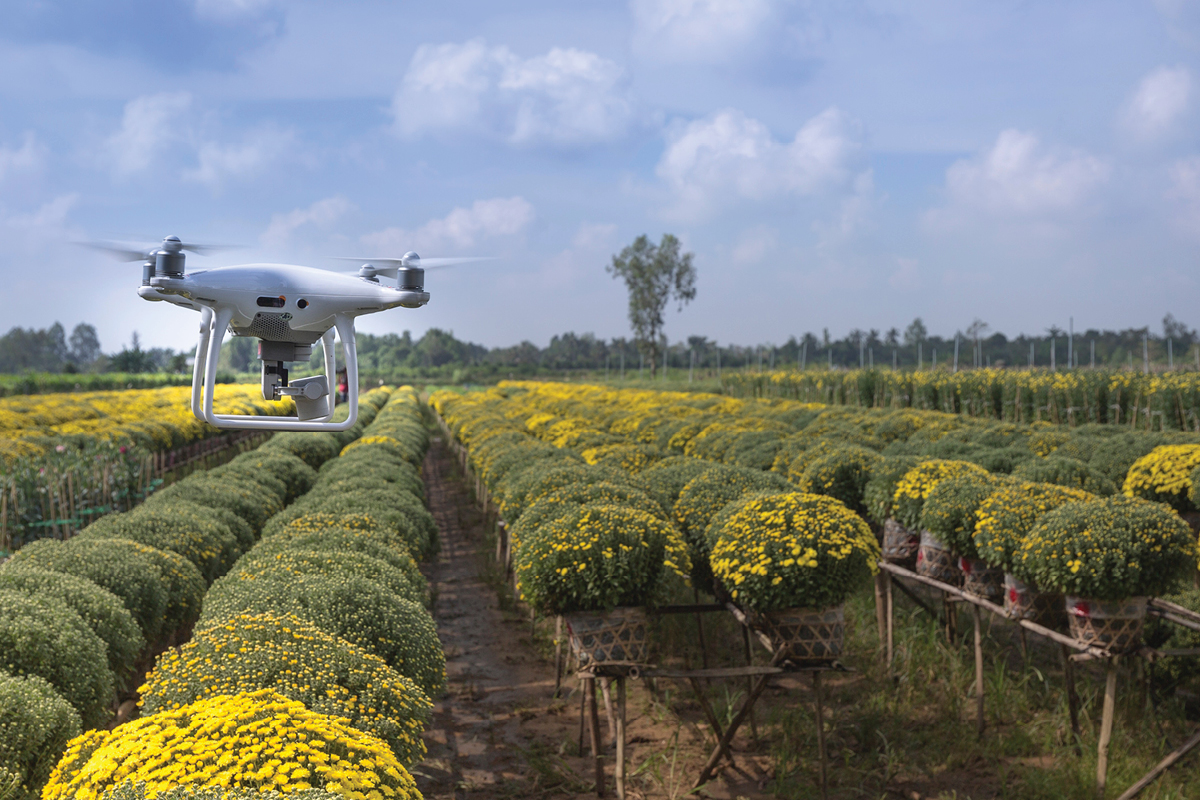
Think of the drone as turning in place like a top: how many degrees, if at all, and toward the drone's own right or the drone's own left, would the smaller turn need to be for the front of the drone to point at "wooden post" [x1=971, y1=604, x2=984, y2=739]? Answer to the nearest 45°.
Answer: approximately 45° to the drone's own left

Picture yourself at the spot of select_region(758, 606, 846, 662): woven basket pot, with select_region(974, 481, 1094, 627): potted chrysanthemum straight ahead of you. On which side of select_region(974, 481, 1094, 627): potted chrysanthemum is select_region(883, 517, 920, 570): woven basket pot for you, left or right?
left

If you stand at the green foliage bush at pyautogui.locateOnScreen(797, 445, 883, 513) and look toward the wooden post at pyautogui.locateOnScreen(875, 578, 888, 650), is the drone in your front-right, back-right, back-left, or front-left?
front-right

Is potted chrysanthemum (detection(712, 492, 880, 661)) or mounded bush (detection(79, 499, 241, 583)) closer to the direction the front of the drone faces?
the potted chrysanthemum

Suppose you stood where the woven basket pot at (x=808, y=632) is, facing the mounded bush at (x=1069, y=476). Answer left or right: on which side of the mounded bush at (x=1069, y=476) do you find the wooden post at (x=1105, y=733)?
right
